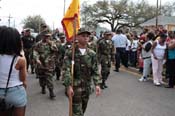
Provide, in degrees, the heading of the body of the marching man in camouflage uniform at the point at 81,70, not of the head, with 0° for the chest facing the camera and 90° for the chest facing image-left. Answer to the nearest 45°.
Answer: approximately 0°

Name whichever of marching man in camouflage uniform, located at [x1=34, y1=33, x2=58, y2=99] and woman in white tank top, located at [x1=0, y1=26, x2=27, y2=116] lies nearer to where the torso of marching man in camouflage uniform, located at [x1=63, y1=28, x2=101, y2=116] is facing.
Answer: the woman in white tank top

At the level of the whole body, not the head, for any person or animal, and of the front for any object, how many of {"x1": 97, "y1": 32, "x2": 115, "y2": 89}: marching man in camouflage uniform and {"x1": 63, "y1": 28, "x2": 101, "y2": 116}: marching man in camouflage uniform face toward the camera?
2

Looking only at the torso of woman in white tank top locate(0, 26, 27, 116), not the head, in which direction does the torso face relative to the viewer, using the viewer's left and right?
facing away from the viewer and to the right of the viewer

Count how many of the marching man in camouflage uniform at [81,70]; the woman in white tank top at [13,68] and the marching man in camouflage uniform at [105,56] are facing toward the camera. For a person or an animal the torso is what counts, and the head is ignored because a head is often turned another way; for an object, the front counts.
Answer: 2

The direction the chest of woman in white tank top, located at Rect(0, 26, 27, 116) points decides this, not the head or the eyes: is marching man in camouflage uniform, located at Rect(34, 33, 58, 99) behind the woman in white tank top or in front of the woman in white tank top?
in front

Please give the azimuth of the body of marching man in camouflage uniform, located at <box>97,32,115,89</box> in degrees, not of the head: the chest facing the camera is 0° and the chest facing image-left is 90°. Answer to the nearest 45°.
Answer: approximately 0°
